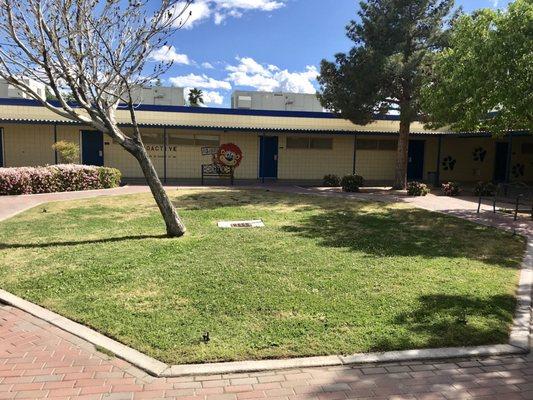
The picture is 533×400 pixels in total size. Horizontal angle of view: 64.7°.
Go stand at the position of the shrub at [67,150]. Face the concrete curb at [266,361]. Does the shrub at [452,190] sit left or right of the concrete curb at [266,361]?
left

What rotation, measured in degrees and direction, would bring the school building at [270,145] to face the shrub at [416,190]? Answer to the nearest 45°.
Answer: approximately 45° to its left

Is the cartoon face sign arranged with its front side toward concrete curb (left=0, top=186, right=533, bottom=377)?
yes

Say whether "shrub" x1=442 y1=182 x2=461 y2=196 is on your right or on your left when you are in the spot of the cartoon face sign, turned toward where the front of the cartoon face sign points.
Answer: on your left

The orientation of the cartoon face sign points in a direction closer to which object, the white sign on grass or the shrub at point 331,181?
the white sign on grass

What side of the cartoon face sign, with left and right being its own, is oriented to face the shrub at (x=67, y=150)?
right

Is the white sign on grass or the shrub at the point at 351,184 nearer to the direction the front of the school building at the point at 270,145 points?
the white sign on grass

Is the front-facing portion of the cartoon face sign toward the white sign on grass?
yes

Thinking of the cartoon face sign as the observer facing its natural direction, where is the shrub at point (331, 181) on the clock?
The shrub is roughly at 10 o'clock from the cartoon face sign.

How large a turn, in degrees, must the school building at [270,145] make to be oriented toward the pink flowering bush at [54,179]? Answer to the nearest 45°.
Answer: approximately 45° to its right

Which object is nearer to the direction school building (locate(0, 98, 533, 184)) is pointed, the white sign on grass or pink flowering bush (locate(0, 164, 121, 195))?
the white sign on grass

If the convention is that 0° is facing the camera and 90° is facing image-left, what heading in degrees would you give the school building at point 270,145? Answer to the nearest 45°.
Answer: approximately 0°
